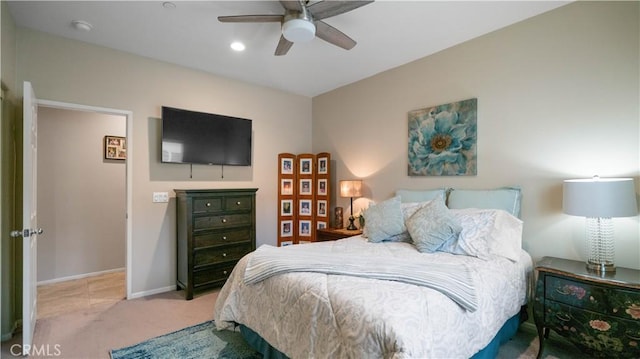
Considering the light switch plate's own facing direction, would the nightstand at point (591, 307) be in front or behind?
in front

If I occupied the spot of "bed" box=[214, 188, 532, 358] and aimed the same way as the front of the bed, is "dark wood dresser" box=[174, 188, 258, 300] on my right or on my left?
on my right

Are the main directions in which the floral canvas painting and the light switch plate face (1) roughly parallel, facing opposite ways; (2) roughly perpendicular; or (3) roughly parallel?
roughly perpendicular

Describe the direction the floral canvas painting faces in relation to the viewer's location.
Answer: facing the viewer and to the left of the viewer

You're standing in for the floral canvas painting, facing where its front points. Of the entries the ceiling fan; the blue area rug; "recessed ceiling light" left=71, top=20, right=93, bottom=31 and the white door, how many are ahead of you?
4

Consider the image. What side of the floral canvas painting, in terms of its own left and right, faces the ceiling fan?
front

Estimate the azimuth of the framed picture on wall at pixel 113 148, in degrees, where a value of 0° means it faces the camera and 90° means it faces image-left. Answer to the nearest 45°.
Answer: approximately 0°

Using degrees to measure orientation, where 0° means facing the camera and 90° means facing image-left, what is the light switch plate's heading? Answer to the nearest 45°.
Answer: approximately 0°

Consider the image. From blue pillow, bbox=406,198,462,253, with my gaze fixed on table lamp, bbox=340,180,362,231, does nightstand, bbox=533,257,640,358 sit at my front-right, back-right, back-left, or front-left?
back-right
